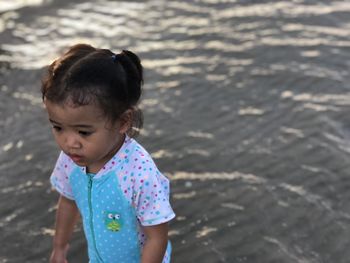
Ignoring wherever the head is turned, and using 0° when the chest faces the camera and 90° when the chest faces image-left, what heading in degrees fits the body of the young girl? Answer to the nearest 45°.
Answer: approximately 45°
